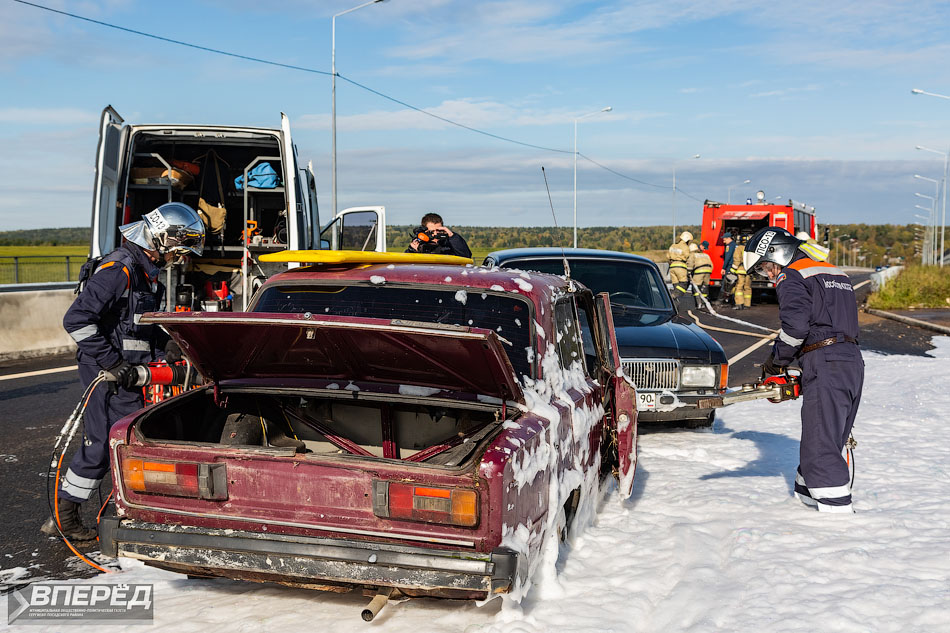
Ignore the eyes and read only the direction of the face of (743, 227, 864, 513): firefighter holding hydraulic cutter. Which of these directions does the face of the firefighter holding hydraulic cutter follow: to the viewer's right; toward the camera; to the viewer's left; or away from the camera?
to the viewer's left

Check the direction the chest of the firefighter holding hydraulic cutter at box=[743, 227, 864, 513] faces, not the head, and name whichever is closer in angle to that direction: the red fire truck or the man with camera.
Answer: the man with camera

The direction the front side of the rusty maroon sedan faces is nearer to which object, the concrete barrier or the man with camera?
the man with camera

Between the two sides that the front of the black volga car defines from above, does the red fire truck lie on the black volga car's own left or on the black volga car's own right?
on the black volga car's own left

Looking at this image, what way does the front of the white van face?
away from the camera

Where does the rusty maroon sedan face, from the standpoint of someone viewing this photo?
facing away from the viewer and to the right of the viewer

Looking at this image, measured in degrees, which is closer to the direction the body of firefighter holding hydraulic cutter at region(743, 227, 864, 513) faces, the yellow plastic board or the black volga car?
the black volga car

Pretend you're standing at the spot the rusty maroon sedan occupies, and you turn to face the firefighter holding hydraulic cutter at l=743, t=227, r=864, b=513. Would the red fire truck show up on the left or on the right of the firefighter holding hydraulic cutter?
left

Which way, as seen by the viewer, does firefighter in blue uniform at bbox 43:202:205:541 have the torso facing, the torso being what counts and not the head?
to the viewer's right

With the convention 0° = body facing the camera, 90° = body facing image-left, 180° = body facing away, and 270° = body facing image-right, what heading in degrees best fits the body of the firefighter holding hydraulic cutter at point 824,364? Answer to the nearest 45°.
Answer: approximately 135°

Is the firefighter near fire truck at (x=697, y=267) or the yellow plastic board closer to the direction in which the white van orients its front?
the firefighter near fire truck

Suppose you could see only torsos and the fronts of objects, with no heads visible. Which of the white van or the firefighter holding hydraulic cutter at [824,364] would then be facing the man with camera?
the firefighter holding hydraulic cutter

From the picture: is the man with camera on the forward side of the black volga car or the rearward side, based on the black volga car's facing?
on the rearward side
